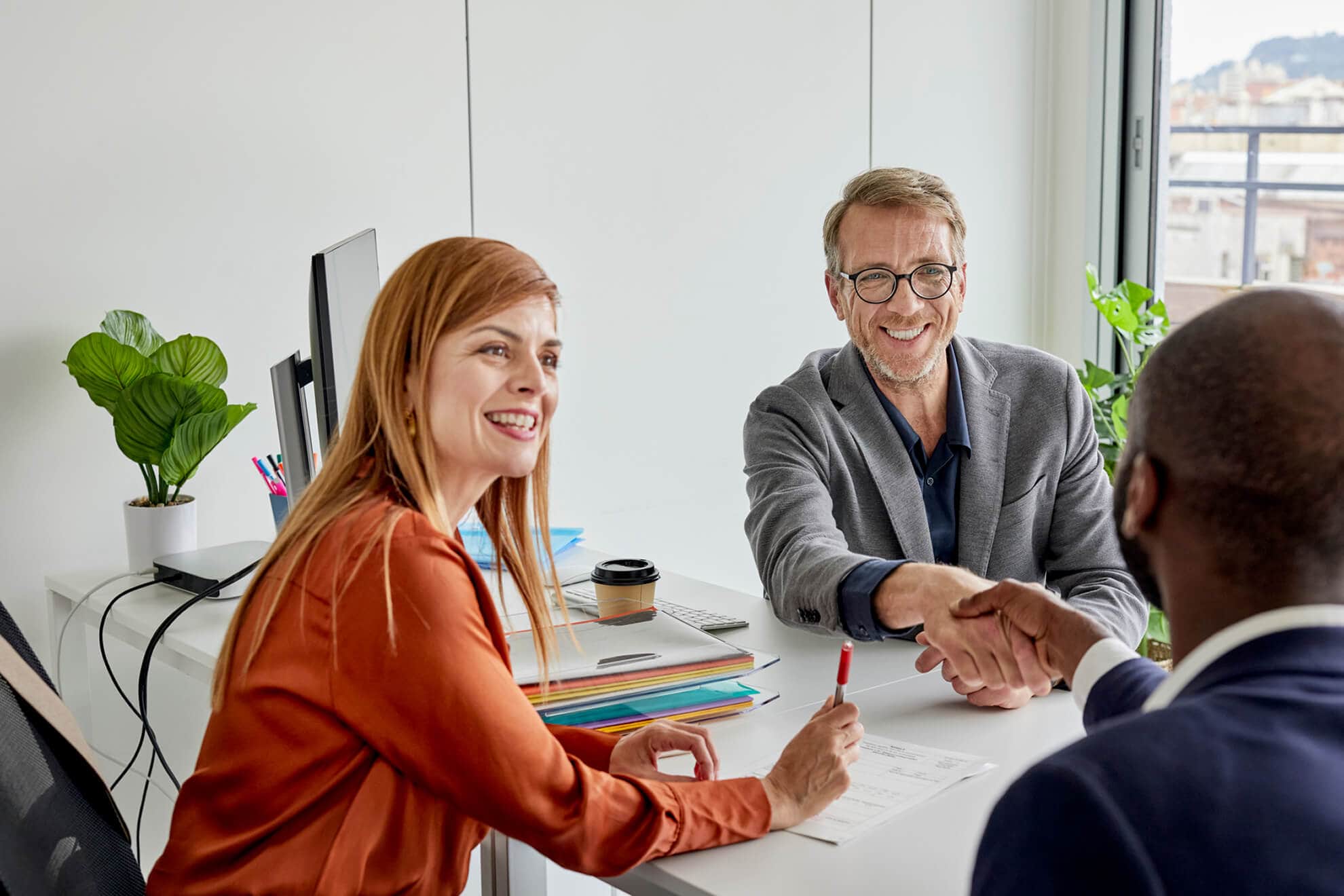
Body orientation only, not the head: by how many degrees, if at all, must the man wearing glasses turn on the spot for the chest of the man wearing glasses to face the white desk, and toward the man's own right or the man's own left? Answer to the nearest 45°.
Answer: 0° — they already face it

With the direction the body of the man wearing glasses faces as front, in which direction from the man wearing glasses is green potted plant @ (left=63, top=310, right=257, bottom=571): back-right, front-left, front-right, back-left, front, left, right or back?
right

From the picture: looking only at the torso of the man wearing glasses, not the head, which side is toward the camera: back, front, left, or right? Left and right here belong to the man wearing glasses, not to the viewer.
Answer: front

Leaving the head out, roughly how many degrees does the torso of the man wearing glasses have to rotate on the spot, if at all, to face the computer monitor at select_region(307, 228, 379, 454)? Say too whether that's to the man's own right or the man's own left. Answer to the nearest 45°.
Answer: approximately 45° to the man's own right

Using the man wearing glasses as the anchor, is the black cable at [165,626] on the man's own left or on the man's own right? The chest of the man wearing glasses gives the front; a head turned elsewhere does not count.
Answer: on the man's own right

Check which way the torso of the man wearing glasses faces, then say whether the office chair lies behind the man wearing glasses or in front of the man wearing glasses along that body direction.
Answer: in front

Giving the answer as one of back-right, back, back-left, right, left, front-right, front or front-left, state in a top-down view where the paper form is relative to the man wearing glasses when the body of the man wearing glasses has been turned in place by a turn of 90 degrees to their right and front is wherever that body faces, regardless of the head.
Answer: left

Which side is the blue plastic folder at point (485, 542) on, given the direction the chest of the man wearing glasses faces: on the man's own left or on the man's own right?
on the man's own right

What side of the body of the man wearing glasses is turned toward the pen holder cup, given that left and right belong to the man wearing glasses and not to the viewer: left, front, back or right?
right
